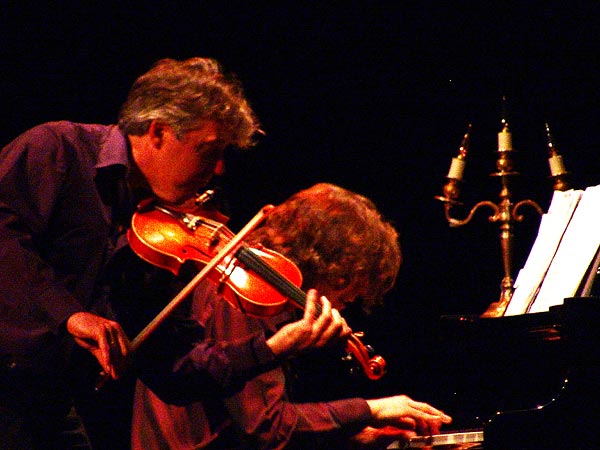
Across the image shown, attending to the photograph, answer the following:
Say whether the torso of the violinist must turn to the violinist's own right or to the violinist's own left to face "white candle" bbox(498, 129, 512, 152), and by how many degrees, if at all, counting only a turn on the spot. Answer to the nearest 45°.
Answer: approximately 45° to the violinist's own left

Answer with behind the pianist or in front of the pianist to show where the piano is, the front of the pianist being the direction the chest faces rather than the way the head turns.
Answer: in front

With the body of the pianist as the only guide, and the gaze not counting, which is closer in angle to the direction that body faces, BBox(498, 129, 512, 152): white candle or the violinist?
the white candle

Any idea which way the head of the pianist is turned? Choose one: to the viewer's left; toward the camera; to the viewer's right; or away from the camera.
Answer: to the viewer's right

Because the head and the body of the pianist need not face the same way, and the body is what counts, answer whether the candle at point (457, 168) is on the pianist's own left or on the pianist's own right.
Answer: on the pianist's own left

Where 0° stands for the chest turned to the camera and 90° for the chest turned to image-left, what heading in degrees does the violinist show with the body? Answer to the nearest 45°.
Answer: approximately 270°

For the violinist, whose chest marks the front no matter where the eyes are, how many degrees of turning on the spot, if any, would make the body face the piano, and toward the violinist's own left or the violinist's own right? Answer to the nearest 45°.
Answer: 0° — they already face it

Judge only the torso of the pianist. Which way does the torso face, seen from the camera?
to the viewer's right

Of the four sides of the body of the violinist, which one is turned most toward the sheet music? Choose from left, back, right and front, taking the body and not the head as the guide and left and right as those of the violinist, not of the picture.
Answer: front

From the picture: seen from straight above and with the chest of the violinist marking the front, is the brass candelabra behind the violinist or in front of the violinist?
in front

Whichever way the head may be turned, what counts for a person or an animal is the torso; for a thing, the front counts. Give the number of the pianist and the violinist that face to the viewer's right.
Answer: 2
